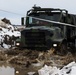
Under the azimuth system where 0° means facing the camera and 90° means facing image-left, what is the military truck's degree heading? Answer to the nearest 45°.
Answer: approximately 45°
